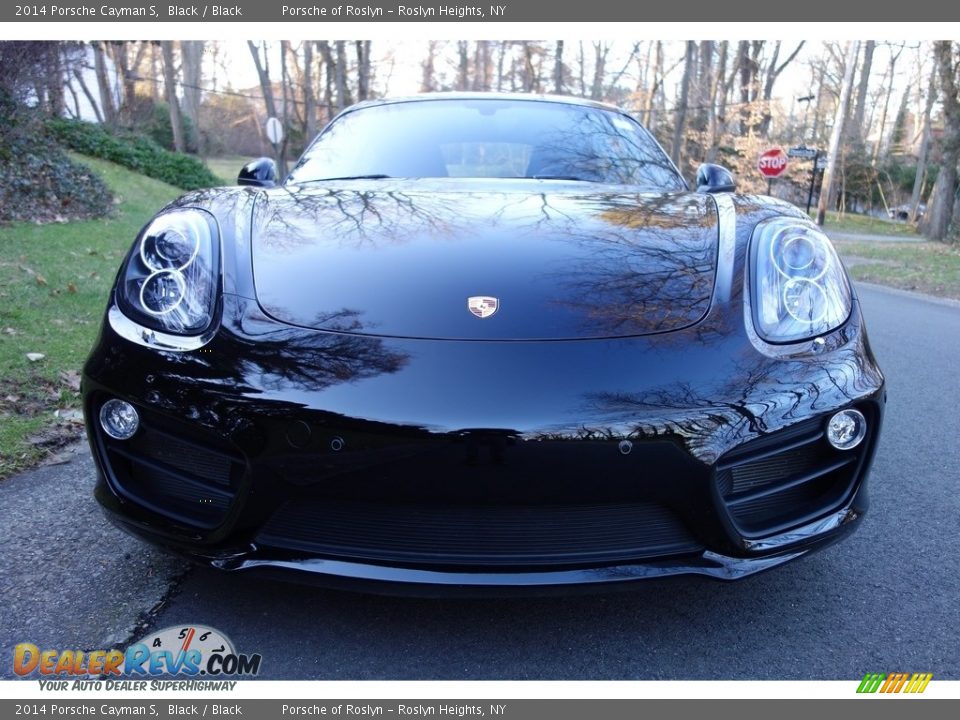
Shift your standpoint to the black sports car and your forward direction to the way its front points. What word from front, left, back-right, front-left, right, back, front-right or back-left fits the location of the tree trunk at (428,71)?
back

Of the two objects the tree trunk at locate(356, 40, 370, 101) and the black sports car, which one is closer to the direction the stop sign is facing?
the black sports car

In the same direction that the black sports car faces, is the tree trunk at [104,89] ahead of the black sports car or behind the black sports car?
behind

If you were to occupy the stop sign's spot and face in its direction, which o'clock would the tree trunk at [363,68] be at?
The tree trunk is roughly at 4 o'clock from the stop sign.

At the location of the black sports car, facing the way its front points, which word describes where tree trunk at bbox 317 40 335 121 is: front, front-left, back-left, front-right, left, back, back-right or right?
back

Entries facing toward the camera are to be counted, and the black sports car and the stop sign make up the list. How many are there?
2

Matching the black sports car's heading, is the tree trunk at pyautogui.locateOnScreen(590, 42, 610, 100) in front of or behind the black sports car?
behind

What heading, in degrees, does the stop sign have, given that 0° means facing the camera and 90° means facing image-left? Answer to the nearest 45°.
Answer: approximately 0°

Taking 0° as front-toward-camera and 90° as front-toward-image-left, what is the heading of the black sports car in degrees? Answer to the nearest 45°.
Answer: approximately 0°
